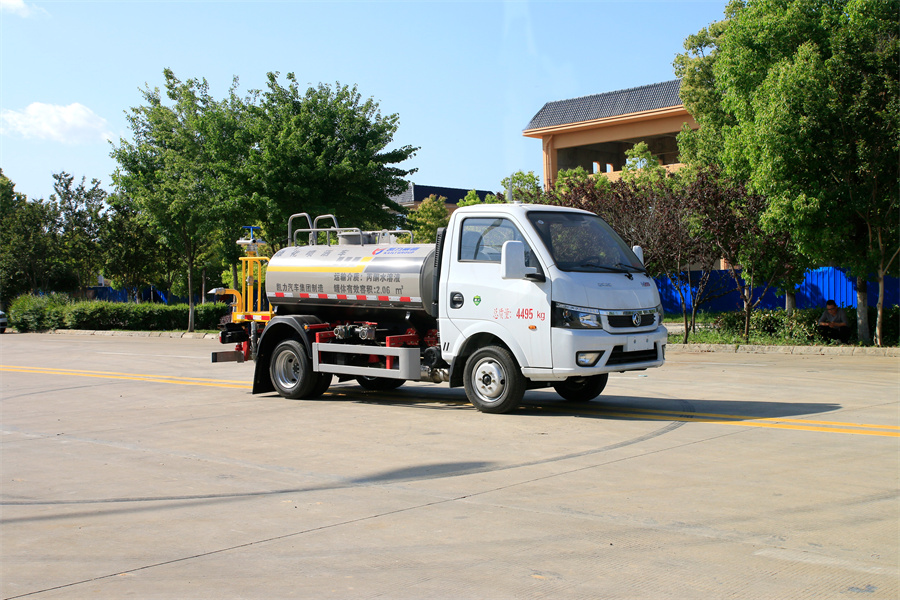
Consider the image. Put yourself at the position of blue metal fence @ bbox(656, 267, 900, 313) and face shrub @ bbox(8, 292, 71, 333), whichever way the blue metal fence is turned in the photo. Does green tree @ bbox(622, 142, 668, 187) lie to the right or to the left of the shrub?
right

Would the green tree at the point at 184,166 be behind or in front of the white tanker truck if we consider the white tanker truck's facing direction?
behind

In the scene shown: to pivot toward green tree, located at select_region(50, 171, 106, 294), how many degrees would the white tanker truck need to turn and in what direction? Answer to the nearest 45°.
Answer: approximately 180°

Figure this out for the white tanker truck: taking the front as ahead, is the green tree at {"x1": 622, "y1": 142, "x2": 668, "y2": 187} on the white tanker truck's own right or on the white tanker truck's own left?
on the white tanker truck's own left

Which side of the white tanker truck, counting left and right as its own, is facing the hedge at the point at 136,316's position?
back

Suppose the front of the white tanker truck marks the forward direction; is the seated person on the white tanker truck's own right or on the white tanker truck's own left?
on the white tanker truck's own left

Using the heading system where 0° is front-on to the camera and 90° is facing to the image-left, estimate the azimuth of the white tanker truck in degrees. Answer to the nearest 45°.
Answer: approximately 315°

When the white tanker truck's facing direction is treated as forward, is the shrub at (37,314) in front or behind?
behind
